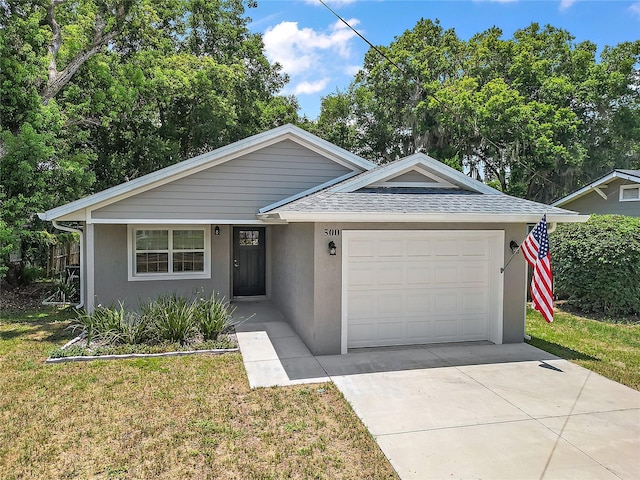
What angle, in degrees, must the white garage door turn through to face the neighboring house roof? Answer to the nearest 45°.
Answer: approximately 135° to its left

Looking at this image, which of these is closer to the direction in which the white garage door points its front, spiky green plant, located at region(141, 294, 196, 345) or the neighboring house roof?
the spiky green plant

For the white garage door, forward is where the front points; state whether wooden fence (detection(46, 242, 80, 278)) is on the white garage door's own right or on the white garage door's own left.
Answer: on the white garage door's own right

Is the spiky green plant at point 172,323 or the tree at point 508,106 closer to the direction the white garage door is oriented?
the spiky green plant

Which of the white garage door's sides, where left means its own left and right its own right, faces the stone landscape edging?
right

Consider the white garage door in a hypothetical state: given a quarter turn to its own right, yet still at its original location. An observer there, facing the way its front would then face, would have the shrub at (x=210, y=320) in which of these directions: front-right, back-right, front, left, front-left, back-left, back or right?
front

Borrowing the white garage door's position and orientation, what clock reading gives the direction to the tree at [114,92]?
The tree is roughly at 4 o'clock from the white garage door.

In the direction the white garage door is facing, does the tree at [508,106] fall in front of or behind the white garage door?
behind

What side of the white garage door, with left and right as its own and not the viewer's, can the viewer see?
front

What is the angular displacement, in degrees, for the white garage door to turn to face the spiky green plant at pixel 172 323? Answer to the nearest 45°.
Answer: approximately 90° to its right
